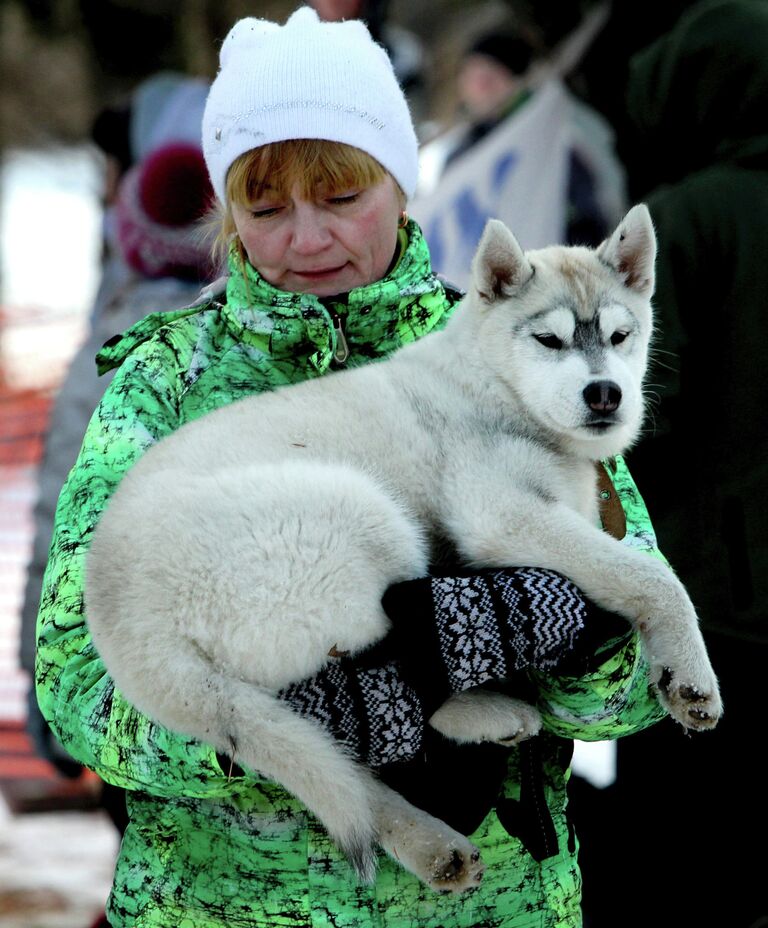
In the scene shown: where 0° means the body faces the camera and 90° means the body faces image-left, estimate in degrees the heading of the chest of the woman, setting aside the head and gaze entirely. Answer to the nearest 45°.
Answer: approximately 0°

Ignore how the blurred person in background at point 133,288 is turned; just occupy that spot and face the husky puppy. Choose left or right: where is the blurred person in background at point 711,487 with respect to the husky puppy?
left

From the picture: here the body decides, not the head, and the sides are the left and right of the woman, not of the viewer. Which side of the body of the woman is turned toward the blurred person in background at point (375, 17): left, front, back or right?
back

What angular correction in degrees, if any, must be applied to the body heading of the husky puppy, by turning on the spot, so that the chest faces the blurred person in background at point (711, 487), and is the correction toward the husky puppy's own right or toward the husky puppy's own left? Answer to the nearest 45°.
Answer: approximately 45° to the husky puppy's own left

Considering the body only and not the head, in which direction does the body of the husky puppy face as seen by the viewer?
to the viewer's right

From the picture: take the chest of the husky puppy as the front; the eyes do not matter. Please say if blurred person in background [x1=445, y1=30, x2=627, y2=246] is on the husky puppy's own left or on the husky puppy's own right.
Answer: on the husky puppy's own left

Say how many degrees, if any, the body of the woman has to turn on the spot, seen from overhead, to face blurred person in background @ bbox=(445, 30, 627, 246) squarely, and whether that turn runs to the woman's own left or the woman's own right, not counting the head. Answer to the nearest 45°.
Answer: approximately 180°
